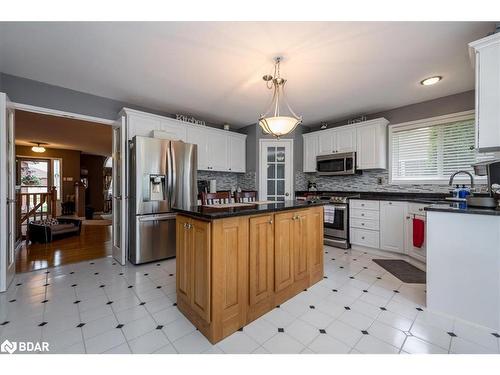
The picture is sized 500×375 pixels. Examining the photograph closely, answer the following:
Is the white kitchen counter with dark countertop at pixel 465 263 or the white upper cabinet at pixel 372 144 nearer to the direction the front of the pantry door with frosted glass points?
the white kitchen counter with dark countertop

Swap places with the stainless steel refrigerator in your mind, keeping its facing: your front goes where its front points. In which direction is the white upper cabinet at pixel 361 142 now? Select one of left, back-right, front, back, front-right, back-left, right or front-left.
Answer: front-left

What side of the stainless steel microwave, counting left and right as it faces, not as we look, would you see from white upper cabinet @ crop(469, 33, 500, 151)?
left

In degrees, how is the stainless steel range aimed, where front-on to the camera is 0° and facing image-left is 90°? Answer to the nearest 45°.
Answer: approximately 45°

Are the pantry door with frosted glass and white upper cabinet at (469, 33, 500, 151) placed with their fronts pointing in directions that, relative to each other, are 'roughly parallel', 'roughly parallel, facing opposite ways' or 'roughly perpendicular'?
roughly perpendicular

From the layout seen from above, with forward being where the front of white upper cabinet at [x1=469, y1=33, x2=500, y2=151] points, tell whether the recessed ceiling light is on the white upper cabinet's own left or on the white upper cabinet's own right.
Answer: on the white upper cabinet's own right

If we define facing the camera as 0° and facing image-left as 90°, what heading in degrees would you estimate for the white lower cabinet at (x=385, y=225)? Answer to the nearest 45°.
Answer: approximately 45°

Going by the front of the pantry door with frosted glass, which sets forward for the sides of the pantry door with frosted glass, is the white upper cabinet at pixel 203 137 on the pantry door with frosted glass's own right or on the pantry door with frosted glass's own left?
on the pantry door with frosted glass's own right

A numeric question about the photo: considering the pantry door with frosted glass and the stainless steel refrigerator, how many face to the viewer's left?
0

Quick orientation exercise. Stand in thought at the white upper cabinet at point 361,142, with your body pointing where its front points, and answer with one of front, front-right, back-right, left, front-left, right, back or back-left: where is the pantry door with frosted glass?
front-right
